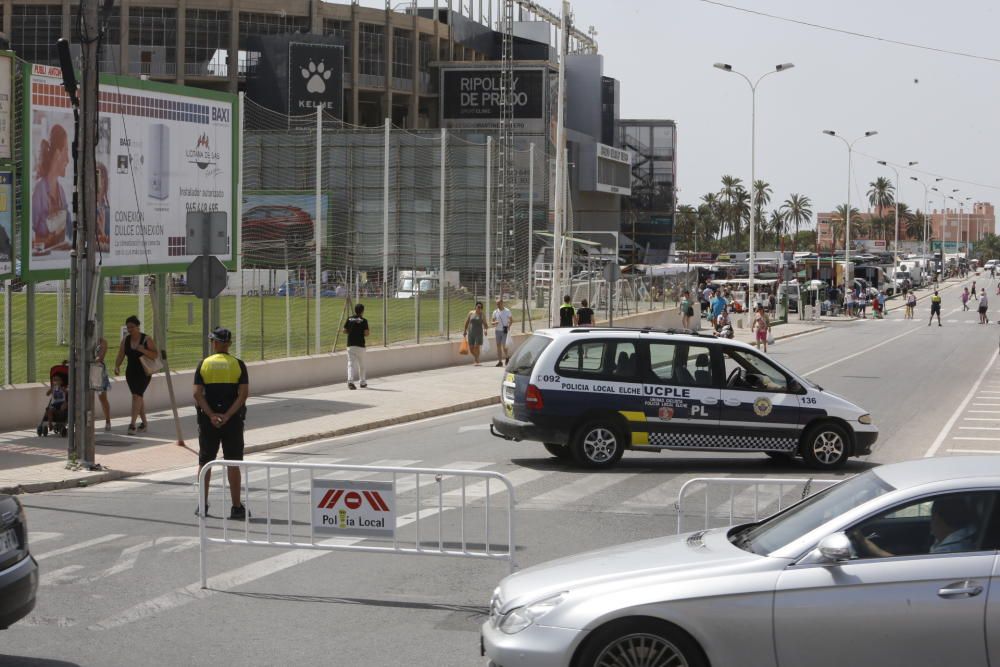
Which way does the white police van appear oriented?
to the viewer's right

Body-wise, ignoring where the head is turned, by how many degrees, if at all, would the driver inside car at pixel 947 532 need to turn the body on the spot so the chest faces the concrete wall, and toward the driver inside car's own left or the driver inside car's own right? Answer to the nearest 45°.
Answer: approximately 45° to the driver inside car's own right

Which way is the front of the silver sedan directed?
to the viewer's left

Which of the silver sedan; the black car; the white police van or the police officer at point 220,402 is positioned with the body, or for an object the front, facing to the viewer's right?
the white police van

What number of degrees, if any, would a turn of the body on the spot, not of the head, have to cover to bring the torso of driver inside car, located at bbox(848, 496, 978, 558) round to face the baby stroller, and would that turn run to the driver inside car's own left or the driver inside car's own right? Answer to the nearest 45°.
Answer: approximately 45° to the driver inside car's own right

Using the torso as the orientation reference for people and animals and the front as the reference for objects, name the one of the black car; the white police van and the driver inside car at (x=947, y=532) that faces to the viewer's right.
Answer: the white police van

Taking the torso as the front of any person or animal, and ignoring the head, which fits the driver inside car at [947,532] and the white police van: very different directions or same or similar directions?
very different directions

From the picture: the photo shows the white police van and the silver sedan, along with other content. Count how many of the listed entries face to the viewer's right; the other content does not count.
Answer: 1

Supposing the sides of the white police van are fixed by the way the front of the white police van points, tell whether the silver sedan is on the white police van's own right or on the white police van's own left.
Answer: on the white police van's own right

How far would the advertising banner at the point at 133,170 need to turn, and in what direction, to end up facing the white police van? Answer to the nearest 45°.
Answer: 0° — it already faces it

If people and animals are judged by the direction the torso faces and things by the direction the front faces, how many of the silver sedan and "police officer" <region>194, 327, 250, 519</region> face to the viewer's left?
1

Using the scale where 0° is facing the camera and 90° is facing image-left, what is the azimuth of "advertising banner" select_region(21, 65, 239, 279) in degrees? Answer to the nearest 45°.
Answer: approximately 315°

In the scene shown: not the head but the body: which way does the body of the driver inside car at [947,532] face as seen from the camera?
to the viewer's left
